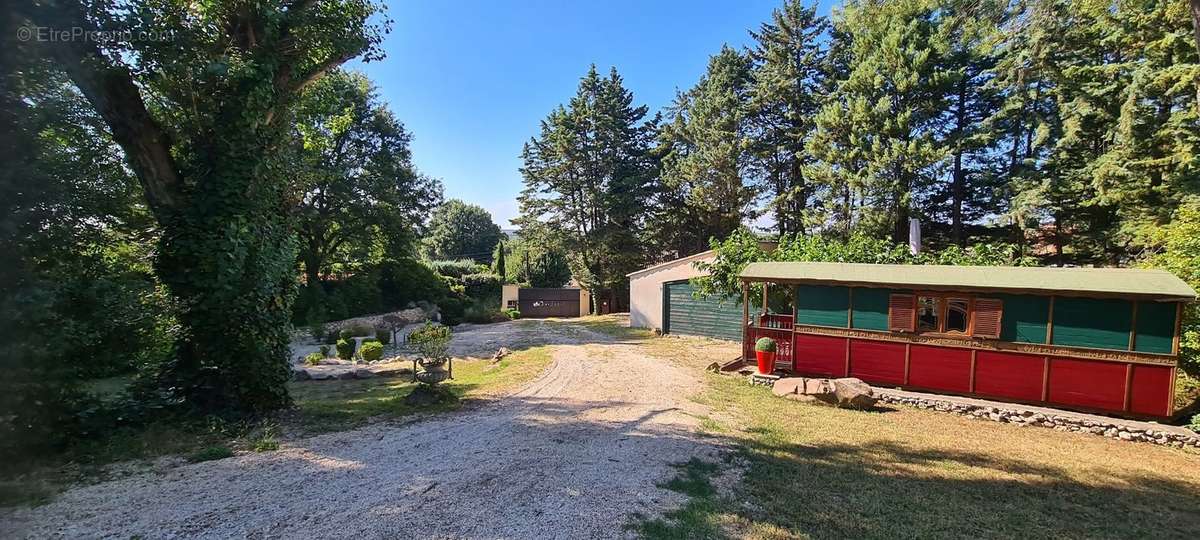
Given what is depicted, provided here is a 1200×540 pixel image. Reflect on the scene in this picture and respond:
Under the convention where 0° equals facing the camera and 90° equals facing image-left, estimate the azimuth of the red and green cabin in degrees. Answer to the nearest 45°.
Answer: approximately 90°

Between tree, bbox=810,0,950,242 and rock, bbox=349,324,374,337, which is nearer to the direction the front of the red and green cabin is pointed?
the rock

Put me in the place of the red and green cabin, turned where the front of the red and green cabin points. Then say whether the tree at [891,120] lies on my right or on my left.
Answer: on my right
